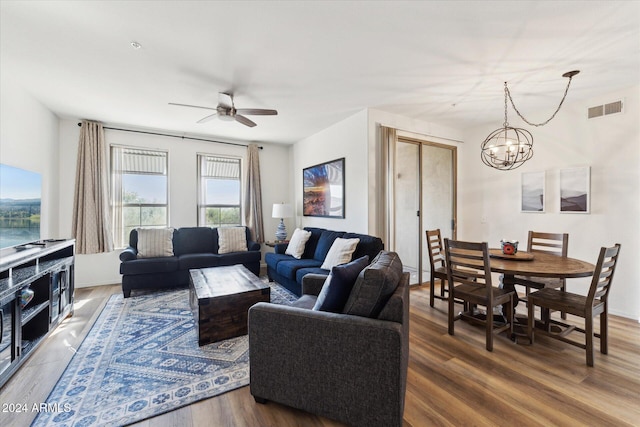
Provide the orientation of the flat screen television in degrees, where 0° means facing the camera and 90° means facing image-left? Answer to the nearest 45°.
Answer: approximately 315°

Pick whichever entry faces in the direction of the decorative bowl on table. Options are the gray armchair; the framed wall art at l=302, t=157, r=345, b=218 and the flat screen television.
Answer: the flat screen television

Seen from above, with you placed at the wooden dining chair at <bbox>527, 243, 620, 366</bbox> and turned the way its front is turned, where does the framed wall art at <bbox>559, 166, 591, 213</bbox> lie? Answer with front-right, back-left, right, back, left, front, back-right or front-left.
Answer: front-right

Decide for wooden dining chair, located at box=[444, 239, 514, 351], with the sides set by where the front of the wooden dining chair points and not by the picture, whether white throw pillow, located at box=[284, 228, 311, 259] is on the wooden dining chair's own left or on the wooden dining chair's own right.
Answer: on the wooden dining chair's own left

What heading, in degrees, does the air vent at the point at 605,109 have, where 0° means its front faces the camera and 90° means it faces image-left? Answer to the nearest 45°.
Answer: approximately 45°

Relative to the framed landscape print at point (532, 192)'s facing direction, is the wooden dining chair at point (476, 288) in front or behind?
in front

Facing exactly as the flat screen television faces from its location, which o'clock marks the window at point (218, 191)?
The window is roughly at 10 o'clock from the flat screen television.

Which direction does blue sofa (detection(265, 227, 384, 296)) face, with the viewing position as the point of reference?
facing the viewer and to the left of the viewer

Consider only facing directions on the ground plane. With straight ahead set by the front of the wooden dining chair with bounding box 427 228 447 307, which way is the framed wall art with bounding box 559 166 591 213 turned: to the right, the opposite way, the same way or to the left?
to the right
